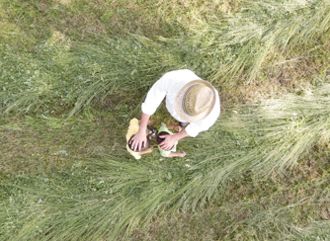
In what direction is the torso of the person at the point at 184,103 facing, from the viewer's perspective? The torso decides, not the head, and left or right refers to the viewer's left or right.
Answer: facing the viewer and to the left of the viewer

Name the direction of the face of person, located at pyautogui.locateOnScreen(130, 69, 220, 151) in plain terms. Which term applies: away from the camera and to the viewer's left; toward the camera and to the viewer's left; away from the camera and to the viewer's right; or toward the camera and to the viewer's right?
toward the camera and to the viewer's left
